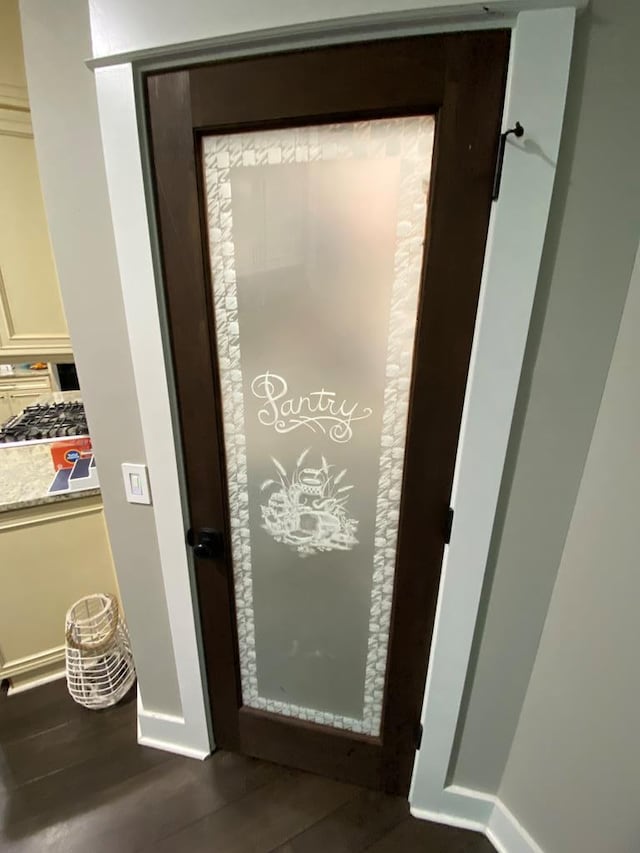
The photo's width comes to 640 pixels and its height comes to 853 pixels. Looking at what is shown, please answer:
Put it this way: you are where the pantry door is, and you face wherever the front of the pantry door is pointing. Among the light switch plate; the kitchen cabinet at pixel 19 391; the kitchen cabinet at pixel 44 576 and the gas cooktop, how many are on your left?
0

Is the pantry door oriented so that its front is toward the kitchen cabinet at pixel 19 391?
no

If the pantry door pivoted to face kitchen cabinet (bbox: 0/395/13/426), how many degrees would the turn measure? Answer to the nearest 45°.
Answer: approximately 135° to its right

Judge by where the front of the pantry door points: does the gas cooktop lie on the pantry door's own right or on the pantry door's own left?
on the pantry door's own right

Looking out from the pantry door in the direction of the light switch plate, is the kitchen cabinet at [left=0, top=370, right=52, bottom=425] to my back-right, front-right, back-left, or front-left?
front-right

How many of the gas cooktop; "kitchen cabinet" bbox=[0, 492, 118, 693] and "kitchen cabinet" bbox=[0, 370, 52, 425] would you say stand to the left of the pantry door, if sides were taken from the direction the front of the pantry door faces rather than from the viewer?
0

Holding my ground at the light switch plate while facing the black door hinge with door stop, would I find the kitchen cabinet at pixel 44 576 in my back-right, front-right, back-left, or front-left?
back-left

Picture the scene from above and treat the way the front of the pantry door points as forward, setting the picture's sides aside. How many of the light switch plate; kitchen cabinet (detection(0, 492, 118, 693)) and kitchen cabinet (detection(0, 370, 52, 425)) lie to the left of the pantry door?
0

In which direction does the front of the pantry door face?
toward the camera

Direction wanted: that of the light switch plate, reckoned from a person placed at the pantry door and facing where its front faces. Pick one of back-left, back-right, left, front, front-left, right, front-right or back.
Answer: right
